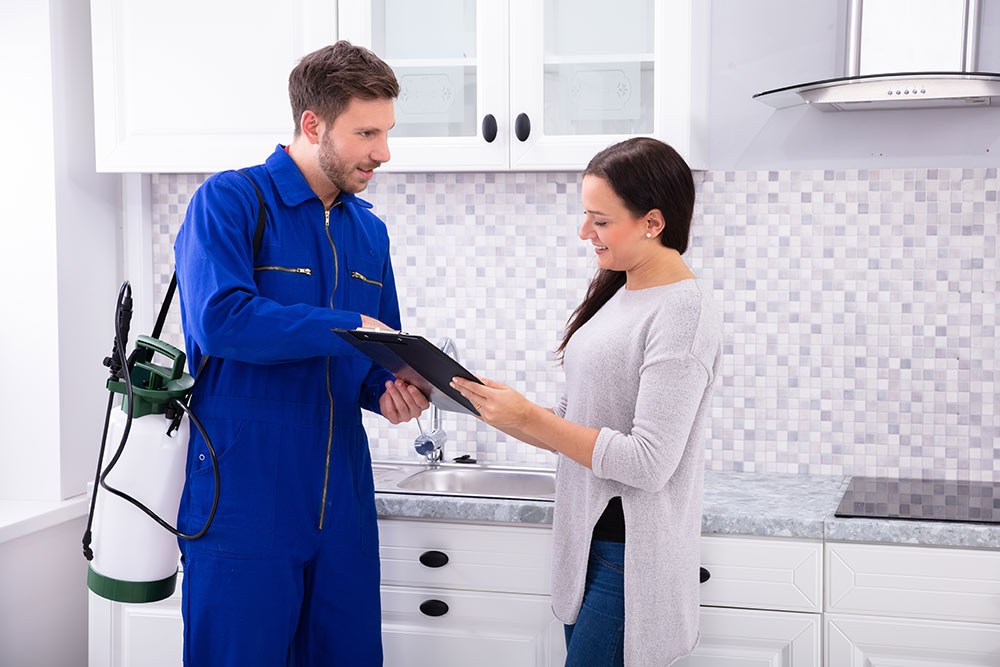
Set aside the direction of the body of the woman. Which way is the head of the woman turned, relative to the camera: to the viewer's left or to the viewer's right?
to the viewer's left

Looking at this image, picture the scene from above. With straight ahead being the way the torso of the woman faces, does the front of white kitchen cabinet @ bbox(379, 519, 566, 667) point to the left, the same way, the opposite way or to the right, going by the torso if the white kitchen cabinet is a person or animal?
to the left

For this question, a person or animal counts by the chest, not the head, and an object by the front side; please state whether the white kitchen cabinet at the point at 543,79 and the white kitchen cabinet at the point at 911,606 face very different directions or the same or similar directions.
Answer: same or similar directions

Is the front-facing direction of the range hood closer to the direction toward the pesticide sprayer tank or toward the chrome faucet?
the pesticide sprayer tank

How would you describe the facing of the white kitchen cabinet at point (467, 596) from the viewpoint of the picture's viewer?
facing the viewer

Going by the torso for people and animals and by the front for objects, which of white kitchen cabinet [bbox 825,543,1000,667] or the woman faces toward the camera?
the white kitchen cabinet

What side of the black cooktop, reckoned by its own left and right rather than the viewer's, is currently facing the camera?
front

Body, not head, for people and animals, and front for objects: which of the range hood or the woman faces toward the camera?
the range hood

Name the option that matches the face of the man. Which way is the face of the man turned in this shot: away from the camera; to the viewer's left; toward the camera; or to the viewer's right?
to the viewer's right

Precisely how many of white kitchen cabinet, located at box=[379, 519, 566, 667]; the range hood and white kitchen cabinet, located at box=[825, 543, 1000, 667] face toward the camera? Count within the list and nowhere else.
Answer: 3

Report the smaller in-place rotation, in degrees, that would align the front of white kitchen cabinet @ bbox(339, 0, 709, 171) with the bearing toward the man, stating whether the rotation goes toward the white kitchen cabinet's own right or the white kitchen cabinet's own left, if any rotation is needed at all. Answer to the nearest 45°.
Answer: approximately 45° to the white kitchen cabinet's own right

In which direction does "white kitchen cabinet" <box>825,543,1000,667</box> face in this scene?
toward the camera
